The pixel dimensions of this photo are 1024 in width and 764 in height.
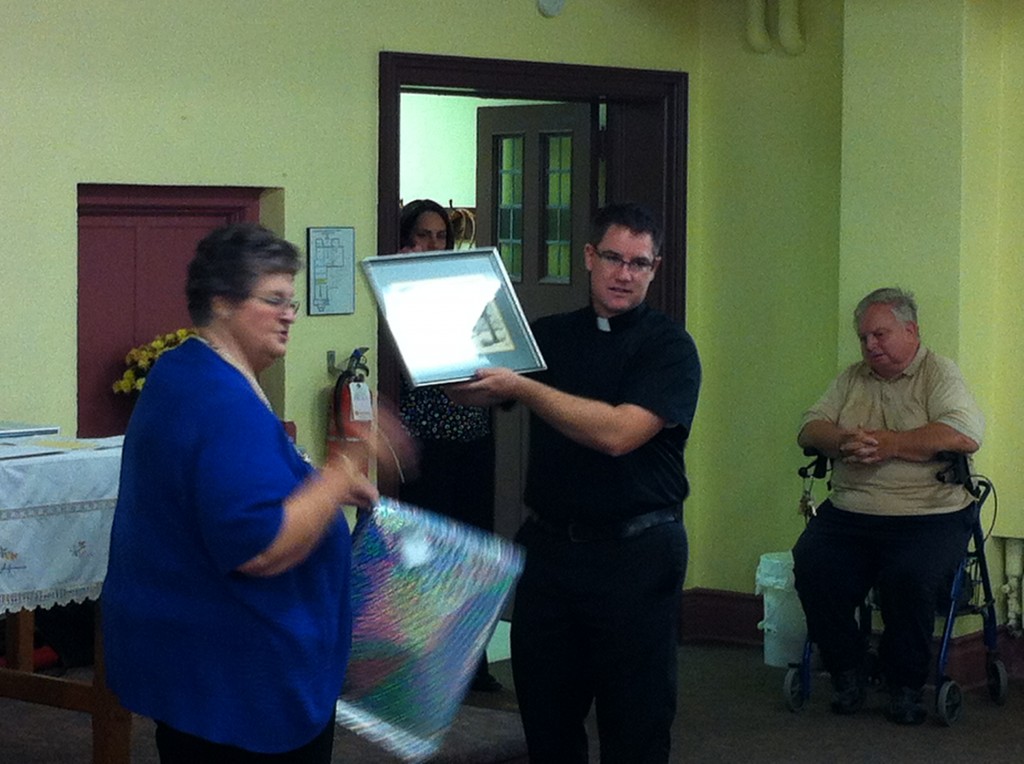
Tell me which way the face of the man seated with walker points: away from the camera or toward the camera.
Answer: toward the camera

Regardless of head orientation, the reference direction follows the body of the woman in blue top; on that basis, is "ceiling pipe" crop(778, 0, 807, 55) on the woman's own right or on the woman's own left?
on the woman's own left

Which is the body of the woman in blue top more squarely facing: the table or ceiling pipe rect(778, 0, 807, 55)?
the ceiling pipe

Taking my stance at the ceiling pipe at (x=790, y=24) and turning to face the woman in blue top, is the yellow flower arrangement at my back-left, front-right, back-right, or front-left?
front-right

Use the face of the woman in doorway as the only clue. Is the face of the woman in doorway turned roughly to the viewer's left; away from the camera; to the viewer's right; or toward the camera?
toward the camera

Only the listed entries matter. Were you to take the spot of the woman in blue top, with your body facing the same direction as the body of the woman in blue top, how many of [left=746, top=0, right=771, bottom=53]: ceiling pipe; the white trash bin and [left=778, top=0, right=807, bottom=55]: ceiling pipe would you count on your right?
0

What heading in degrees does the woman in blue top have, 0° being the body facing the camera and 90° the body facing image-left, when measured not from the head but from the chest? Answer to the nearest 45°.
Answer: approximately 270°

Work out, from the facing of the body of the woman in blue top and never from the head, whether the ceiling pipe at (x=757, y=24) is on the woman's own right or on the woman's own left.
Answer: on the woman's own left

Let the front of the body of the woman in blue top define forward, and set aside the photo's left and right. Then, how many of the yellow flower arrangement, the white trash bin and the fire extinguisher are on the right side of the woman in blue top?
0

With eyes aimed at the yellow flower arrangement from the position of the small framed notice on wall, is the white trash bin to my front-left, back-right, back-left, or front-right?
back-left

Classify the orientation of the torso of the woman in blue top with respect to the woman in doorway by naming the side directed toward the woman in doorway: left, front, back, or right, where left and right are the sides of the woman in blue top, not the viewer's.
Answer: left

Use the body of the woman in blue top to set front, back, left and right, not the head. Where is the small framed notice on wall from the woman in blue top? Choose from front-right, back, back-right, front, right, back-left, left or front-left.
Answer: left

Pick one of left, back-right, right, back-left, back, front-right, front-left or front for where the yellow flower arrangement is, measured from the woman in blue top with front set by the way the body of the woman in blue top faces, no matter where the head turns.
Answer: left
